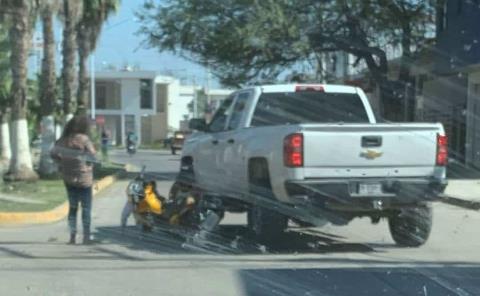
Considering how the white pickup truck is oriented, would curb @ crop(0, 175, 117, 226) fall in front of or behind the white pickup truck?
in front

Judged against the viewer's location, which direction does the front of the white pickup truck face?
facing away from the viewer and to the left of the viewer

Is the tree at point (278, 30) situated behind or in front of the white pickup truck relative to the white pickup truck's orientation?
in front

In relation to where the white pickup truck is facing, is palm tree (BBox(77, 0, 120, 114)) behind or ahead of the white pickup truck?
ahead

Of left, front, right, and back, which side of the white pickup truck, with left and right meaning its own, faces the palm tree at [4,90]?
front

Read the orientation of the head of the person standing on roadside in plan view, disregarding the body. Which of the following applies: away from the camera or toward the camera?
away from the camera
